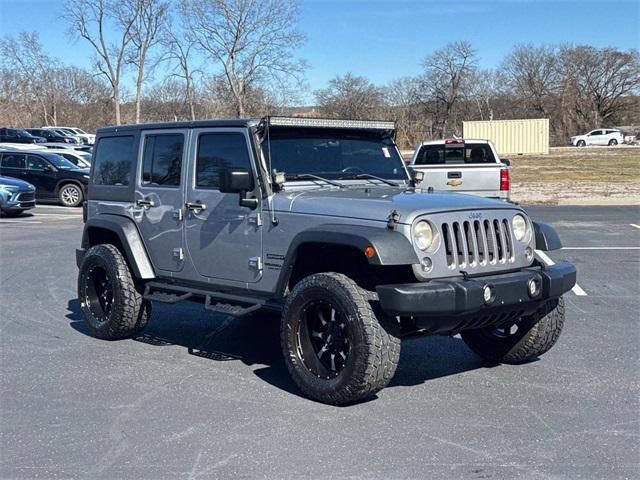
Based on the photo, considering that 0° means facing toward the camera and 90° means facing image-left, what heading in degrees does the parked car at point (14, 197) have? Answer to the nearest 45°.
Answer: approximately 315°

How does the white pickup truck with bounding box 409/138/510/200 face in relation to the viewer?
away from the camera

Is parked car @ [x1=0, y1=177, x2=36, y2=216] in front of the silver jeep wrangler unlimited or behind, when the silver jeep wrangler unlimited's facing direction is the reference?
behind

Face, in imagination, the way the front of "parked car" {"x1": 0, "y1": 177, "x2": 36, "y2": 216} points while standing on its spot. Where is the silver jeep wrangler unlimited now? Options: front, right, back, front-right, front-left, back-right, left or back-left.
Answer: front-right

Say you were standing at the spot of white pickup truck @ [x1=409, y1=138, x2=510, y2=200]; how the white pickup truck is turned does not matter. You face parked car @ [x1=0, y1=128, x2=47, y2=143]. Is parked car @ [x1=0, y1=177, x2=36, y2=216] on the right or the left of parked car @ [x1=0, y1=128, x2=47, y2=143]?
left

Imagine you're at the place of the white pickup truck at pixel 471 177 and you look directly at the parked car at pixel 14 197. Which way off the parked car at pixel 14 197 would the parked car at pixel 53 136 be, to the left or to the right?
right

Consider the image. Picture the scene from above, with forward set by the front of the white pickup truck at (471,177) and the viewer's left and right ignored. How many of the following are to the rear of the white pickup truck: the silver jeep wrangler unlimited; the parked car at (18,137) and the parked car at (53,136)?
1

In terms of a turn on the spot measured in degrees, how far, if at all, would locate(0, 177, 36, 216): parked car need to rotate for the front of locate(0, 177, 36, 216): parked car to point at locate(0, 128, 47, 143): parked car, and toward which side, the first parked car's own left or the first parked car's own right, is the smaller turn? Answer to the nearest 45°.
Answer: approximately 135° to the first parked car's own left

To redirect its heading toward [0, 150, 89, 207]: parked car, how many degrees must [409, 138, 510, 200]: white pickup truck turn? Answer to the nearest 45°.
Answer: approximately 45° to its left
